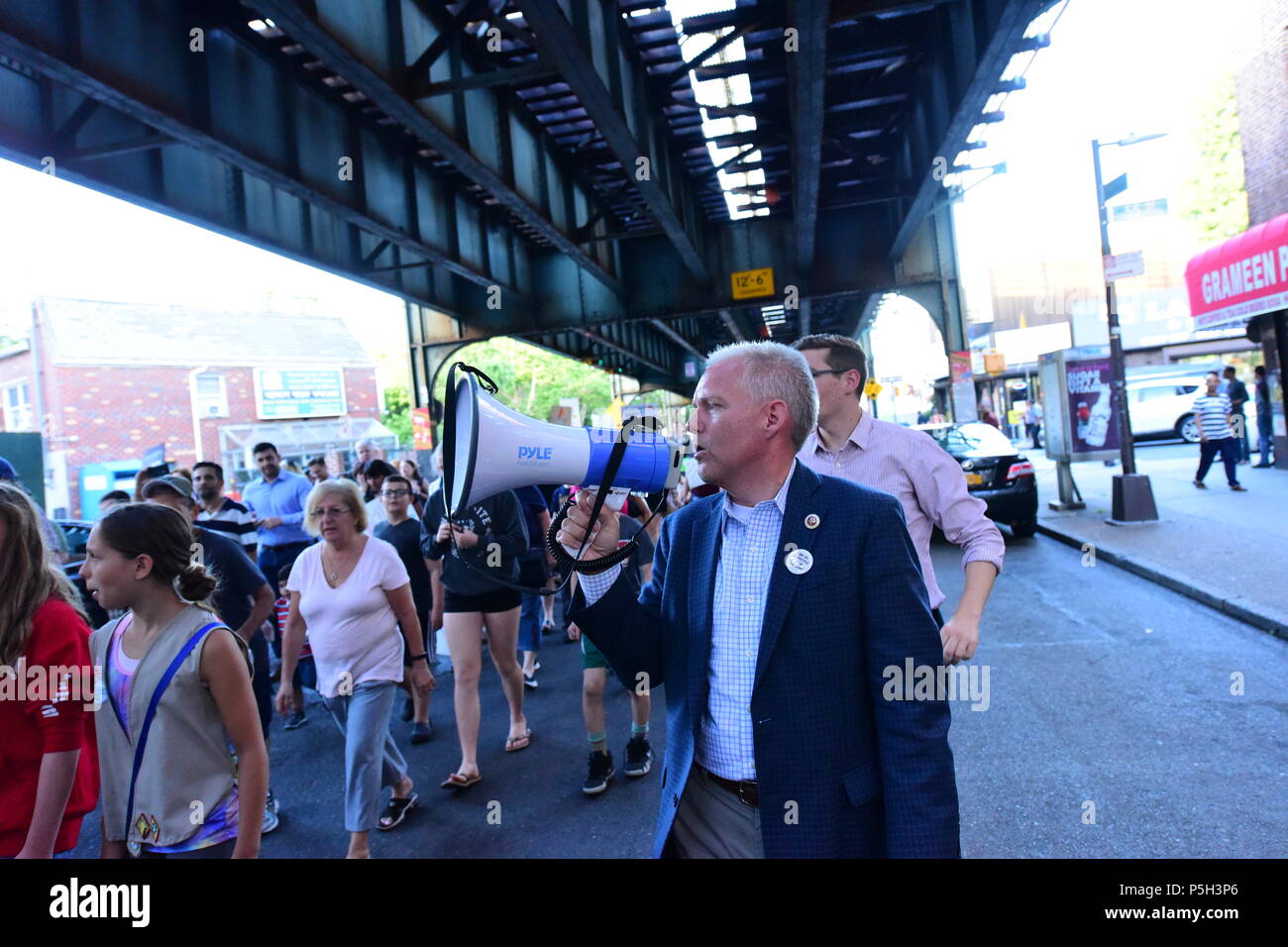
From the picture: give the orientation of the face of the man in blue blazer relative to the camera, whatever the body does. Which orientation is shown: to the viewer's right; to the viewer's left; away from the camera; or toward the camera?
to the viewer's left

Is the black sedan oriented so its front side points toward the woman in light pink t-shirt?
no

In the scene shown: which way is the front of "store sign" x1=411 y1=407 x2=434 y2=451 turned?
toward the camera

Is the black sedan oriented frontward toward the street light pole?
no

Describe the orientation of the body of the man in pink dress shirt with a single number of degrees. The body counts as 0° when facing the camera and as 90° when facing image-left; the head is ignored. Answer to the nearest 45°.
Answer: approximately 45°

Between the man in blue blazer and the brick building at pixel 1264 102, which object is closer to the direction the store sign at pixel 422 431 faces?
the man in blue blazer

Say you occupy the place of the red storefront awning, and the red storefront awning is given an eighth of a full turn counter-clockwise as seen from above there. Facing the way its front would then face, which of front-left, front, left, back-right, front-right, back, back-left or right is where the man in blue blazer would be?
front

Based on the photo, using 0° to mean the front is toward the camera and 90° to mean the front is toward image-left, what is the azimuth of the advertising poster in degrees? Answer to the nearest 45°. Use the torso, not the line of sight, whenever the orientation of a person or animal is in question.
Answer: approximately 0°

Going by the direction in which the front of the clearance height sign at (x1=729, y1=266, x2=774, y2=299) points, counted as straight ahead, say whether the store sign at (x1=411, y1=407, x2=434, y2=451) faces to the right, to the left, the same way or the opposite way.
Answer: the same way

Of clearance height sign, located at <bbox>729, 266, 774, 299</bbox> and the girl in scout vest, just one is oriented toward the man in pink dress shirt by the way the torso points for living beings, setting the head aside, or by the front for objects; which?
the clearance height sign

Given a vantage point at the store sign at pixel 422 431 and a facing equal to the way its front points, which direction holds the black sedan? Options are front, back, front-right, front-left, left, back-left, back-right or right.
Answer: front-left

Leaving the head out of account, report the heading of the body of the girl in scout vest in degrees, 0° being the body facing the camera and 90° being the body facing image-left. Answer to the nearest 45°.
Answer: approximately 45°

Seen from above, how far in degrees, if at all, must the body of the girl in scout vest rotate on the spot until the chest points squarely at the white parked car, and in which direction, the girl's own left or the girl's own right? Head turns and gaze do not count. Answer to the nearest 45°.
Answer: approximately 180°

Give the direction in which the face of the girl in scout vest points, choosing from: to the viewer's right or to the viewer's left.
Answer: to the viewer's left

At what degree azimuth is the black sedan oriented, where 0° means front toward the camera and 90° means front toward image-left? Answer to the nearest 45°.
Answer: approximately 180°

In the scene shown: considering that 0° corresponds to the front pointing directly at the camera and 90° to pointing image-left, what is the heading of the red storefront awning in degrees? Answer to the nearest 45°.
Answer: approximately 45°

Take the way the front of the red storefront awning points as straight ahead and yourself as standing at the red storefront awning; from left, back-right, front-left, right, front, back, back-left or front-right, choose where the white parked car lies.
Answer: back-right

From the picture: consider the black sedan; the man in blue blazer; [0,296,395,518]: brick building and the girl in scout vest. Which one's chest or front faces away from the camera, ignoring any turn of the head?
the black sedan
